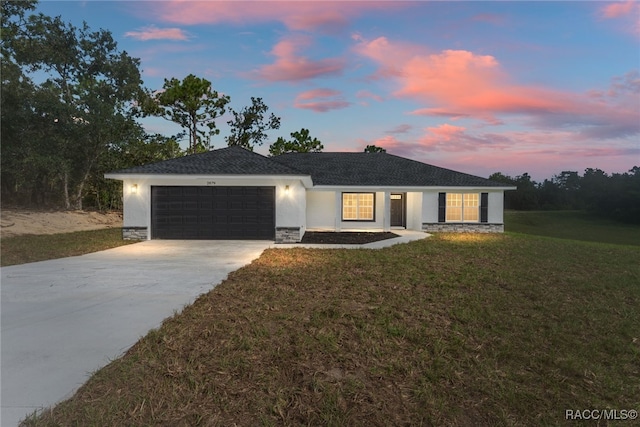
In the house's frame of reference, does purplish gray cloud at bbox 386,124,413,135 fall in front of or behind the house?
behind

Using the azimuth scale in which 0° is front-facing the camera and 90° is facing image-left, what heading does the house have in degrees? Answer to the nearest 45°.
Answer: approximately 0°

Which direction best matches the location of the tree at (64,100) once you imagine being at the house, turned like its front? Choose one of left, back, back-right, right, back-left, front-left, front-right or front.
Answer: back-right

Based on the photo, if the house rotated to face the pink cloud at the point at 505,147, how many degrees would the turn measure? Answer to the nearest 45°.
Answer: approximately 135° to its left

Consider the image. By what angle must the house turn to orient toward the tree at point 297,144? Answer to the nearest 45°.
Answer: approximately 180°

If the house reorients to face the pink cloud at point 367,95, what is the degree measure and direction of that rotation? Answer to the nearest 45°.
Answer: approximately 135° to its left

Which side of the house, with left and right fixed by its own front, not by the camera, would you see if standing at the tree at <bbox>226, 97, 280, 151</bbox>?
back
